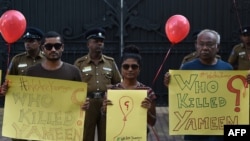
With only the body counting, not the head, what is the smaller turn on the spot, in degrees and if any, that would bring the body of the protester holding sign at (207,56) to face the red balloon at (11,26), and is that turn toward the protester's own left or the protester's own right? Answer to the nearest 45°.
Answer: approximately 90° to the protester's own right

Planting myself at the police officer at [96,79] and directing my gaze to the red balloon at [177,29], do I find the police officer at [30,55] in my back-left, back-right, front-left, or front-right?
back-right

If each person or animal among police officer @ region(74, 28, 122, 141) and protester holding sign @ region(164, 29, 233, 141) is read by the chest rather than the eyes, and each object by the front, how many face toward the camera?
2

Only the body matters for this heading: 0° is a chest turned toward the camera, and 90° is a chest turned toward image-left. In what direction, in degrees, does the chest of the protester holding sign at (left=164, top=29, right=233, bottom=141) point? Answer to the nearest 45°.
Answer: approximately 0°

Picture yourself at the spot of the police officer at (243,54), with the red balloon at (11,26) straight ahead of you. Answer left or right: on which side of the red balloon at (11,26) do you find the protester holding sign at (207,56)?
left

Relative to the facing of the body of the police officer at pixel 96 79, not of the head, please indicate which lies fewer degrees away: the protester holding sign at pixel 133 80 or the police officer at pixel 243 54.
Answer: the protester holding sign
